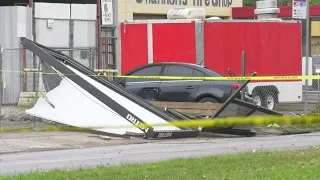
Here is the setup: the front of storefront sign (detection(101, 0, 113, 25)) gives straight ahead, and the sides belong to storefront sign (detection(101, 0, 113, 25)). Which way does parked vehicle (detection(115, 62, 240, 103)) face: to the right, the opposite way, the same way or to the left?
to the right

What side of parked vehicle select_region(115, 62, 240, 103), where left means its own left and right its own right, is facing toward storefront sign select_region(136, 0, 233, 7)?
right

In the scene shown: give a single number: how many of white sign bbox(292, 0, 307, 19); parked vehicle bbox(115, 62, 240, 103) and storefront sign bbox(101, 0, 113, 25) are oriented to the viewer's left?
1

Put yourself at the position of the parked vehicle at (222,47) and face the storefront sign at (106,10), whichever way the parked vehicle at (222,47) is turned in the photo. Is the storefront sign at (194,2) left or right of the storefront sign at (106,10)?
right

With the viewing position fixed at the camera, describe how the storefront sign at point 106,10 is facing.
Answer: facing the viewer

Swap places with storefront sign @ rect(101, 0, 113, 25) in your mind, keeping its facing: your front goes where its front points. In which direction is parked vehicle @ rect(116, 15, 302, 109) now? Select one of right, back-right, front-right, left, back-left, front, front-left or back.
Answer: front-left

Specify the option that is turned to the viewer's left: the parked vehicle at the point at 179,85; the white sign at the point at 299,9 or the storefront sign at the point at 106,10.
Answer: the parked vehicle

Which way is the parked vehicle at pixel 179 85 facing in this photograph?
to the viewer's left

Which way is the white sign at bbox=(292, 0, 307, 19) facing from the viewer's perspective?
toward the camera

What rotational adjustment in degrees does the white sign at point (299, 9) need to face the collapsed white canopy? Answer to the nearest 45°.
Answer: approximately 45° to its right

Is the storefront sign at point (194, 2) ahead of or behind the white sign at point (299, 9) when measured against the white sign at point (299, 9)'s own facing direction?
behind

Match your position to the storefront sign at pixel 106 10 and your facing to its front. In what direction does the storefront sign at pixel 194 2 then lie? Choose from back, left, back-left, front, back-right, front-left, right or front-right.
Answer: back-left

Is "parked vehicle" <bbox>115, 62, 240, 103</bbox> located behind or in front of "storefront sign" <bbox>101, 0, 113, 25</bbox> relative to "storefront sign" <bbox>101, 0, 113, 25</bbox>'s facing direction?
in front
